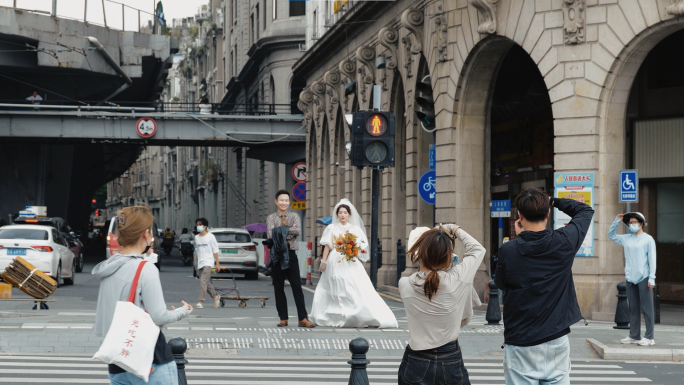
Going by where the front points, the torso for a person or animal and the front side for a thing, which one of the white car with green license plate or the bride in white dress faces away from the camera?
the white car with green license plate

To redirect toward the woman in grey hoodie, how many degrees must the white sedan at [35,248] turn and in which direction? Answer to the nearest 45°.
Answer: approximately 135° to its right

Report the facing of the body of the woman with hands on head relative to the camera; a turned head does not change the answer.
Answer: away from the camera

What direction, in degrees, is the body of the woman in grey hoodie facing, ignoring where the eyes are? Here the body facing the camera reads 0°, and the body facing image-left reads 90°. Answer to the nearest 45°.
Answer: approximately 225°

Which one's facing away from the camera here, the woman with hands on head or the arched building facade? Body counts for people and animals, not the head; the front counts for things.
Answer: the woman with hands on head

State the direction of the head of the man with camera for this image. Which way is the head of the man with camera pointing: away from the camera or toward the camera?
away from the camera
